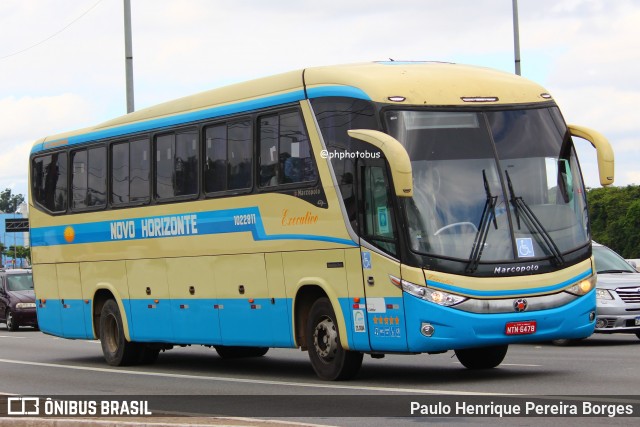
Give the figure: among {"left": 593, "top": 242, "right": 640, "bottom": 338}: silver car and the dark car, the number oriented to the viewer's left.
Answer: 0

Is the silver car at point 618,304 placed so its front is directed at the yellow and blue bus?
no

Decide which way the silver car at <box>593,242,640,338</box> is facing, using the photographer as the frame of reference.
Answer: facing the viewer and to the right of the viewer

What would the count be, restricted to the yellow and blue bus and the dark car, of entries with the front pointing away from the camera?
0

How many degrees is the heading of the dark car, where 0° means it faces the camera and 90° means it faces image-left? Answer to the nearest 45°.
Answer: approximately 315°

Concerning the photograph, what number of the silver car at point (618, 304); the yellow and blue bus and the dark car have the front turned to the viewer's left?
0

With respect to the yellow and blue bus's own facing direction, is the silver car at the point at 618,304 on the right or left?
on its left

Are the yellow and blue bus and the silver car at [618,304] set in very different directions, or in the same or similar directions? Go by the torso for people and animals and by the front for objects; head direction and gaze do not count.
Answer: same or similar directions

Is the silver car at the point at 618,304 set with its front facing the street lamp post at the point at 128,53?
no
